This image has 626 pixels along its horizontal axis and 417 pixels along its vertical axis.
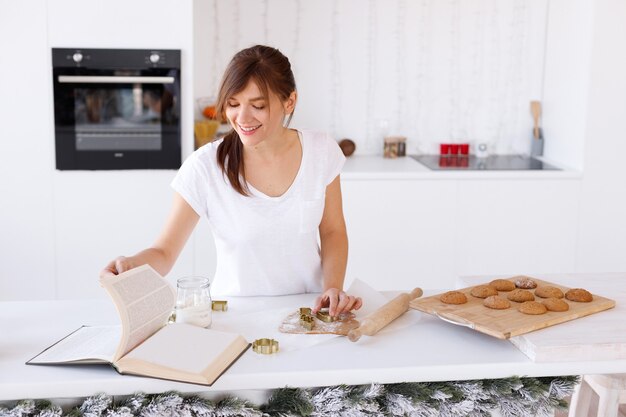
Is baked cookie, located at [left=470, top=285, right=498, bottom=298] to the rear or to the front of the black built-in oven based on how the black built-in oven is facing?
to the front

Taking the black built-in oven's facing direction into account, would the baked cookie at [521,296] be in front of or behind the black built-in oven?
in front

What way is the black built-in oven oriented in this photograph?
toward the camera

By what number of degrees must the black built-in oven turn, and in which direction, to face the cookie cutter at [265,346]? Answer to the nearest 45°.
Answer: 0° — it already faces it

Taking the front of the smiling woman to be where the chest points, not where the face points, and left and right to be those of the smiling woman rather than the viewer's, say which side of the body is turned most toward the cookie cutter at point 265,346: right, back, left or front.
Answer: front

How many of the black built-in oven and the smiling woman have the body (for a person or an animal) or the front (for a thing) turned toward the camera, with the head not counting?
2

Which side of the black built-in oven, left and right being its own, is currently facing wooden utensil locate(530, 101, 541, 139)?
left

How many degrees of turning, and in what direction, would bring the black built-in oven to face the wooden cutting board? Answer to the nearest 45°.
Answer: approximately 45° to its left

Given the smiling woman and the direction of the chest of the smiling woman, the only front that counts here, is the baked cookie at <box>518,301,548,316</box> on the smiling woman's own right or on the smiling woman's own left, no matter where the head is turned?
on the smiling woman's own left
